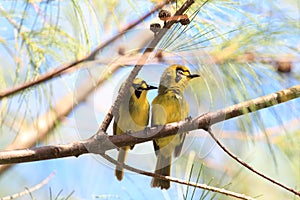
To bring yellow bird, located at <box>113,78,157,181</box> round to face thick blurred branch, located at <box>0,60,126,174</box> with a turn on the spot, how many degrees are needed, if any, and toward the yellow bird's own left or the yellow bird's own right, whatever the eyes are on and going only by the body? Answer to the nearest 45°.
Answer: approximately 180°

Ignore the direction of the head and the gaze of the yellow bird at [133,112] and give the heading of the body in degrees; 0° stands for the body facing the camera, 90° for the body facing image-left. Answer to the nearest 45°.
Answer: approximately 315°
